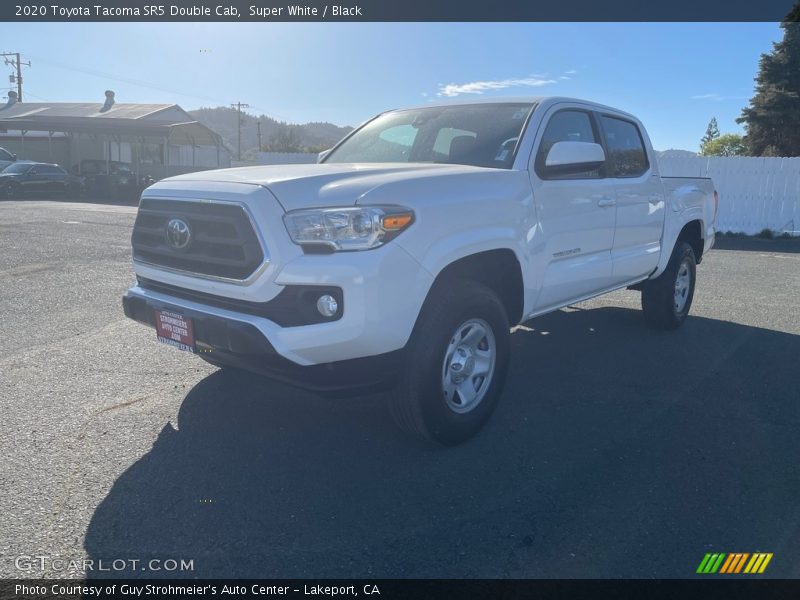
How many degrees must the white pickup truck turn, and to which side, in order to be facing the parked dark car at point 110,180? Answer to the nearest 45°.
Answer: approximately 90° to its right

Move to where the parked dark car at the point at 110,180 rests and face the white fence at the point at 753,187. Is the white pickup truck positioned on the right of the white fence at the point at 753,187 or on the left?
right

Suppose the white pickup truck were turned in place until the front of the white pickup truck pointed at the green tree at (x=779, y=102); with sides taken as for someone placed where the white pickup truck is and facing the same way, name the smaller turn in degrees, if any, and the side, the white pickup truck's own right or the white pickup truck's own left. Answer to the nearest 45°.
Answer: approximately 180°

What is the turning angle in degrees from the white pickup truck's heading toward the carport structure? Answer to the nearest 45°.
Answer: approximately 90° to its right

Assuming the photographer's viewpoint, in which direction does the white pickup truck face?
facing the viewer and to the left of the viewer
